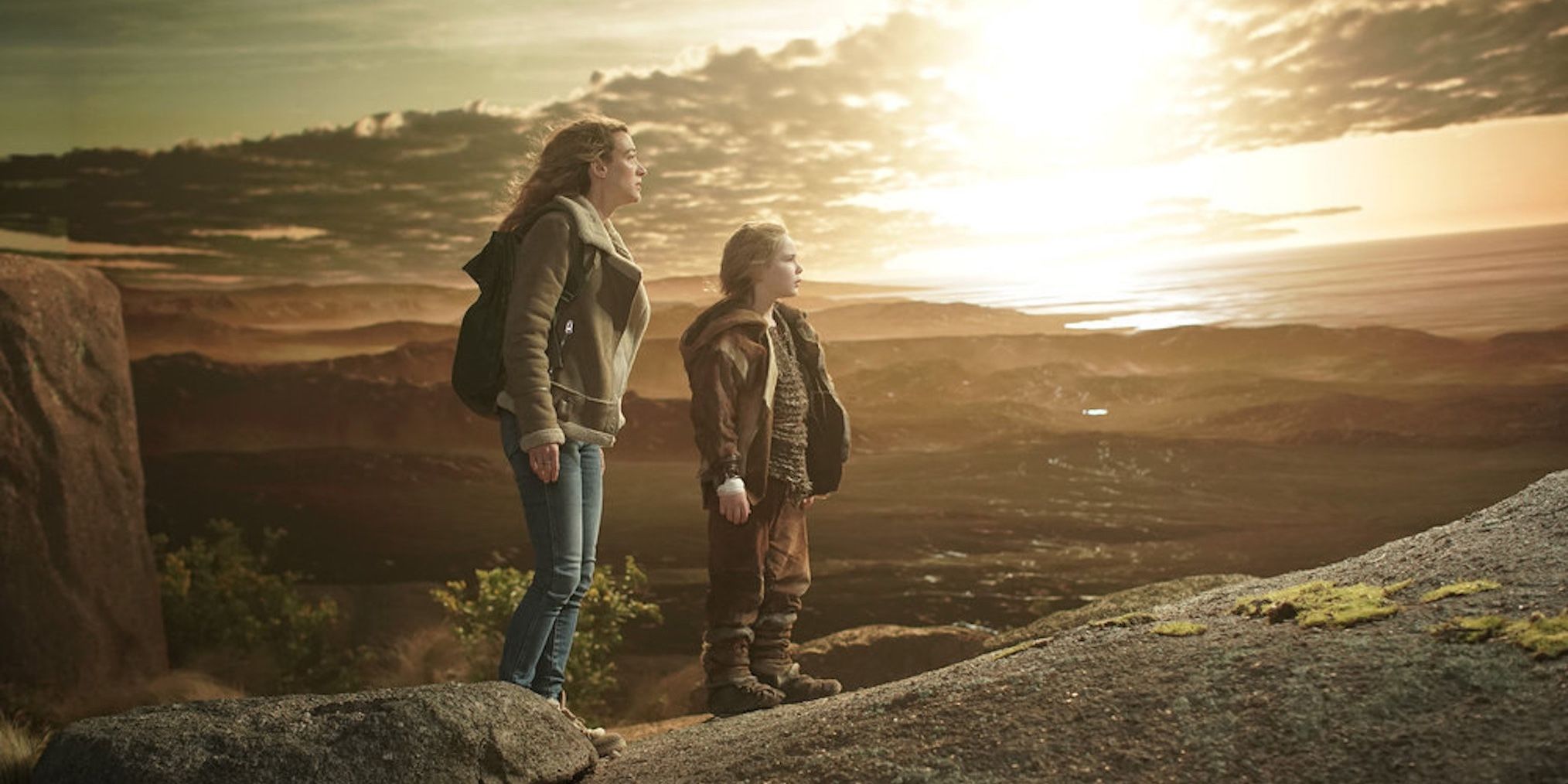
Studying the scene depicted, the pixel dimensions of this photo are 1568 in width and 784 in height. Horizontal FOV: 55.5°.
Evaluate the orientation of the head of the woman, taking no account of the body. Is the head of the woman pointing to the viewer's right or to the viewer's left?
to the viewer's right

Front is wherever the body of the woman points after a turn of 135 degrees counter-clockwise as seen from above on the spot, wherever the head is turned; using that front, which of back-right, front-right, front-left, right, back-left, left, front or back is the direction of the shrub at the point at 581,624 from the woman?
front-right

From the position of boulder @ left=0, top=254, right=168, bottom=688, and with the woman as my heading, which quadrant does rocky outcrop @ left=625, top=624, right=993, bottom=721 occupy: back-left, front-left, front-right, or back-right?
front-left

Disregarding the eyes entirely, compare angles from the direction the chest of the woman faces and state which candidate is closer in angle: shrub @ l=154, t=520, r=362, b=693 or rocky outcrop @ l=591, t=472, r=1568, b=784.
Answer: the rocky outcrop

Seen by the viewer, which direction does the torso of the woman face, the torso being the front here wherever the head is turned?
to the viewer's right

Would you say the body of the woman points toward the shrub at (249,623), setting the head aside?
no

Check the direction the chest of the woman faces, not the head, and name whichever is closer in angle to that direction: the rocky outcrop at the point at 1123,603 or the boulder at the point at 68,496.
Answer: the rocky outcrop

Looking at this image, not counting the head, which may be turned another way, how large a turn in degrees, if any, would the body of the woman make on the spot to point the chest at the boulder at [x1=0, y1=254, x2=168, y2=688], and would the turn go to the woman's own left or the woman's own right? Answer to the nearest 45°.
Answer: approximately 135° to the woman's own left

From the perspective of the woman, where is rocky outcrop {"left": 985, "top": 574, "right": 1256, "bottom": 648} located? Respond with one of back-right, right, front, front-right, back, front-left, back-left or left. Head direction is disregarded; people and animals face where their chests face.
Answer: front-left
